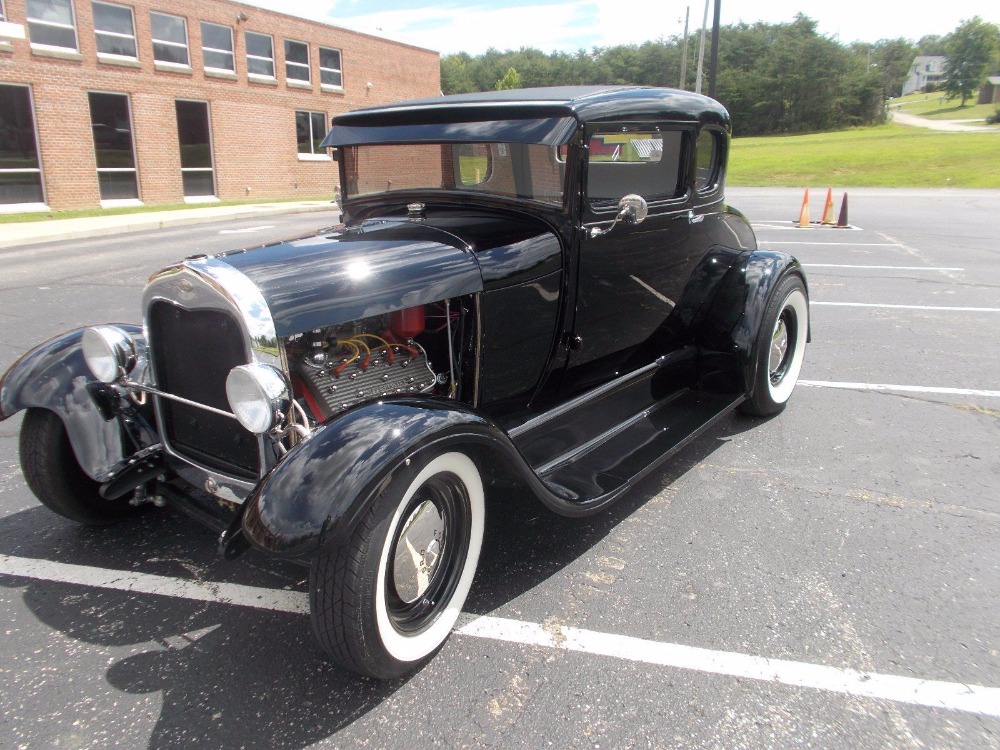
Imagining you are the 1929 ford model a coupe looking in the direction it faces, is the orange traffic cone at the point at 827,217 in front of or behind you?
behind

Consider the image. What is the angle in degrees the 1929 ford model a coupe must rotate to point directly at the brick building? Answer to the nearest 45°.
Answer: approximately 135° to its right

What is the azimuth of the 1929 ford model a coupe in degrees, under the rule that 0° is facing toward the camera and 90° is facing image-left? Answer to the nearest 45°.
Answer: approximately 45°
